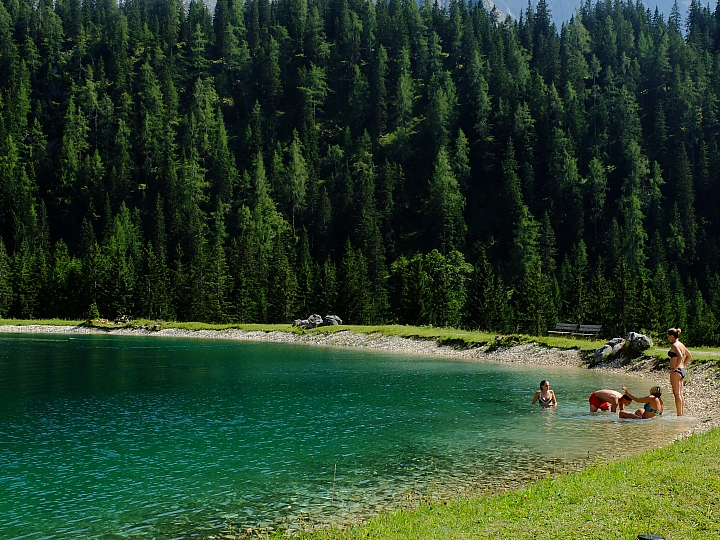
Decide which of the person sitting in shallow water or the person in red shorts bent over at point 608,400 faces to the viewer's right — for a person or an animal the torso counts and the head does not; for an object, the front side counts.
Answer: the person in red shorts bent over

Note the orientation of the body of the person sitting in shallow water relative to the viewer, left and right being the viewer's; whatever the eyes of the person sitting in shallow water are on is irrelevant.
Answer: facing to the left of the viewer

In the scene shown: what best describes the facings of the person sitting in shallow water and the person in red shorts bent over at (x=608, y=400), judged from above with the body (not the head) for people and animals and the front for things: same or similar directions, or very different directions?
very different directions

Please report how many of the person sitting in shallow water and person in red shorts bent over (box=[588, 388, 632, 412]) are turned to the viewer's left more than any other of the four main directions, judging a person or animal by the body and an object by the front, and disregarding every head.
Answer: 1

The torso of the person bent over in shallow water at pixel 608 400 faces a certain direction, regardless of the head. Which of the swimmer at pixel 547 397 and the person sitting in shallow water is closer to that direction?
the person sitting in shallow water

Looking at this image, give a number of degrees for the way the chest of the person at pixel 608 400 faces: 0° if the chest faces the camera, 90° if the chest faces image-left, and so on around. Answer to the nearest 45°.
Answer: approximately 270°

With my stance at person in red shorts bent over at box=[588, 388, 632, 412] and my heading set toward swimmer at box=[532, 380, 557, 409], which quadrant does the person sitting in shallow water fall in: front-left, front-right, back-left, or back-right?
back-left

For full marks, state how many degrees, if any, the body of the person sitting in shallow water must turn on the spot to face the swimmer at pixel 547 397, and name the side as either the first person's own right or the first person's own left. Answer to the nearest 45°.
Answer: approximately 45° to the first person's own right
